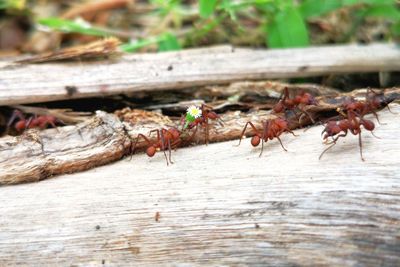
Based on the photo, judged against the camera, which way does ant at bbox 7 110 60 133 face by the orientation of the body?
to the viewer's right

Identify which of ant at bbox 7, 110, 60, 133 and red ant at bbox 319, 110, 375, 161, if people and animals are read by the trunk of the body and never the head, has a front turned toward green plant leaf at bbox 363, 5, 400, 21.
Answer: the ant

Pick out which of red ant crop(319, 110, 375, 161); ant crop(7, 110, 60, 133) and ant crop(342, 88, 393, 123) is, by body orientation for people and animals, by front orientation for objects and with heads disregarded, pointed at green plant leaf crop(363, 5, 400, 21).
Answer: ant crop(7, 110, 60, 133)
